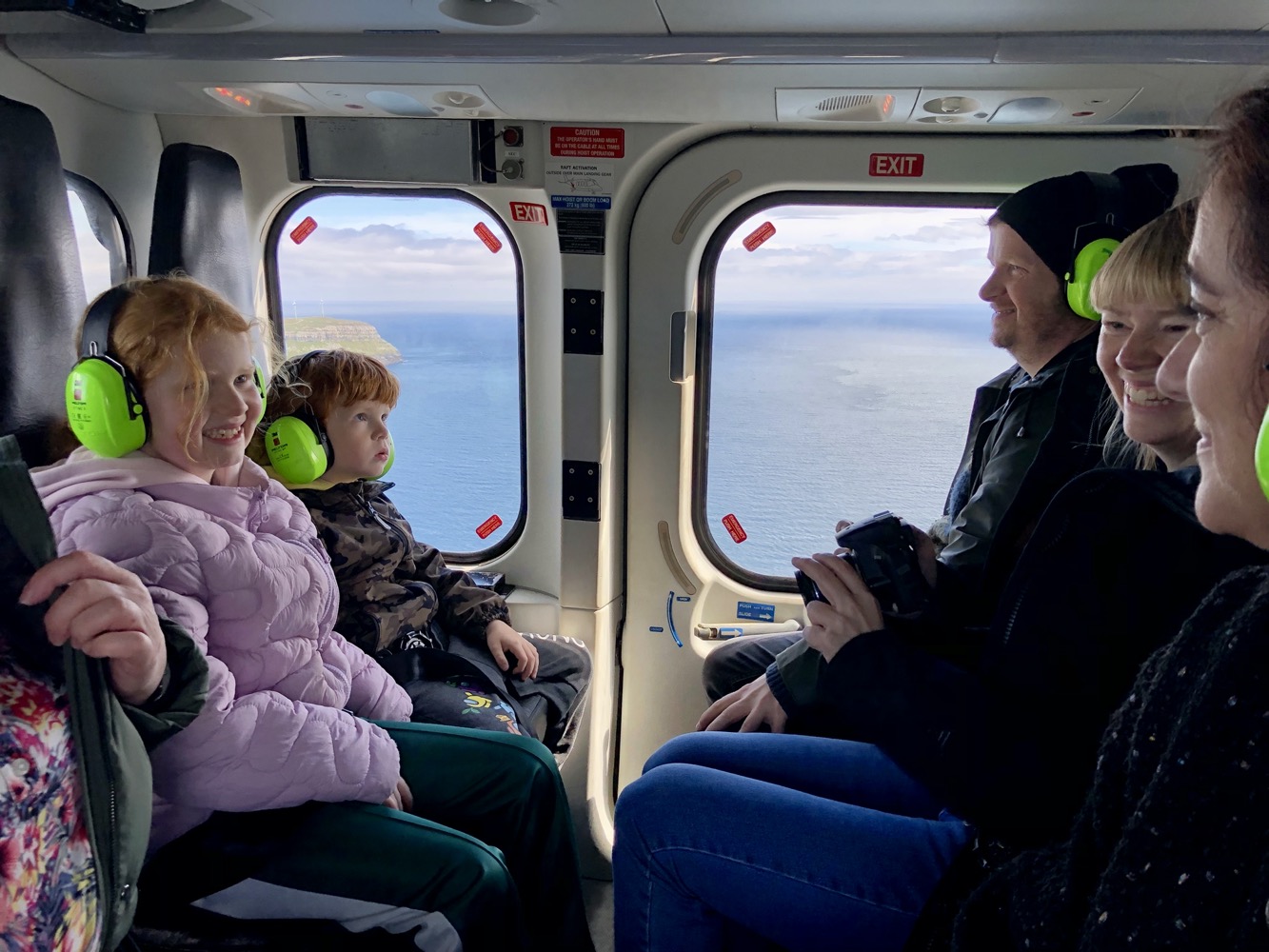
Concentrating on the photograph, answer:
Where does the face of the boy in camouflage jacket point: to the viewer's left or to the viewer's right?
to the viewer's right

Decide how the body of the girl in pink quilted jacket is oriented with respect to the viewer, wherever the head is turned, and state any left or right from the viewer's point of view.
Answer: facing the viewer and to the right of the viewer

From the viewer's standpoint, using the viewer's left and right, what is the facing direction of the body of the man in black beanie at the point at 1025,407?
facing to the left of the viewer

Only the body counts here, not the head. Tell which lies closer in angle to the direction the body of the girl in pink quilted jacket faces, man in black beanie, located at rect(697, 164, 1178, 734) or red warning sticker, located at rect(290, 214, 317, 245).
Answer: the man in black beanie

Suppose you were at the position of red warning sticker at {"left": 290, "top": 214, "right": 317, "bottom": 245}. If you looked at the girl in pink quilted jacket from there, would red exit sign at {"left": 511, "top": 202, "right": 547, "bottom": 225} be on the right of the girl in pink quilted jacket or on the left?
left

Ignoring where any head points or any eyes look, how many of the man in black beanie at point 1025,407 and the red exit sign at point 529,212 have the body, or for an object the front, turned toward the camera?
1

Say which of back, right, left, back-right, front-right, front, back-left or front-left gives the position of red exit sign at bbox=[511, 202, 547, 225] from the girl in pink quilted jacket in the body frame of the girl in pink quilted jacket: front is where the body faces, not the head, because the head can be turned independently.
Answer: left

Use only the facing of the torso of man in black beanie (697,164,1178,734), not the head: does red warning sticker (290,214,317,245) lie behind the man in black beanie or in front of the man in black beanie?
in front

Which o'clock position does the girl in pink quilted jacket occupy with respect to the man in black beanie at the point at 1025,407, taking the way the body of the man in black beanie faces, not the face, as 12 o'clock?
The girl in pink quilted jacket is roughly at 11 o'clock from the man in black beanie.

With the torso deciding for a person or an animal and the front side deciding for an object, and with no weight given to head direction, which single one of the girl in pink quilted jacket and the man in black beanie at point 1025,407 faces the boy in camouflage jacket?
the man in black beanie

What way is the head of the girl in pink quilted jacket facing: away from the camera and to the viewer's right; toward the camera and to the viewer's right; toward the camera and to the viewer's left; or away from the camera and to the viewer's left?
toward the camera and to the viewer's right

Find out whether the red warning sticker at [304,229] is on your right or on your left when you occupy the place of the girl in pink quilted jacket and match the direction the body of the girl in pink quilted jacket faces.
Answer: on your left

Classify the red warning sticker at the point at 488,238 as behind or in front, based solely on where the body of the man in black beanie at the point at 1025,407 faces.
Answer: in front
